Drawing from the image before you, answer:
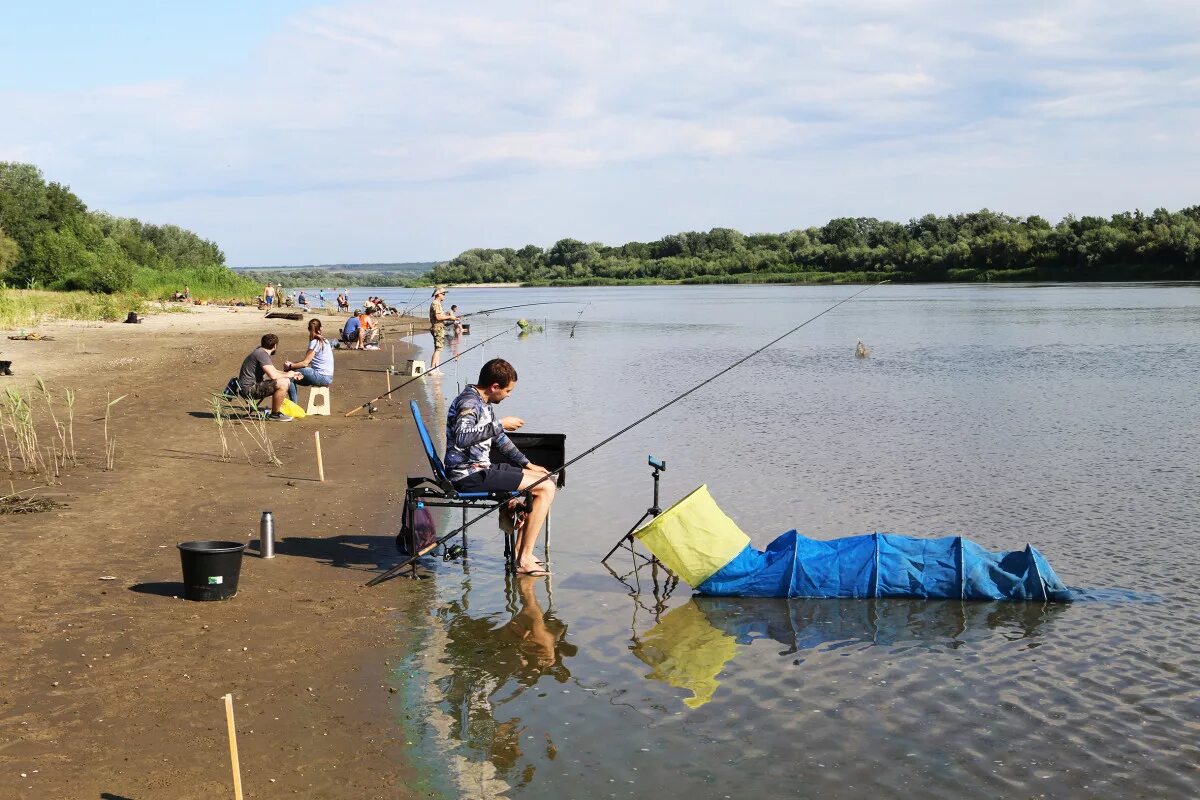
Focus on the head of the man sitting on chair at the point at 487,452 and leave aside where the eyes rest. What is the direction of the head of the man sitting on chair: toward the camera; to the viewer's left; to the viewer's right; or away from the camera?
to the viewer's right

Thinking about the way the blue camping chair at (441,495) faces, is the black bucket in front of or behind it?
behind

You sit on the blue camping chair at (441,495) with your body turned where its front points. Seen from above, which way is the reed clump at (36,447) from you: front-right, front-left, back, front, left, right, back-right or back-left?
back-left

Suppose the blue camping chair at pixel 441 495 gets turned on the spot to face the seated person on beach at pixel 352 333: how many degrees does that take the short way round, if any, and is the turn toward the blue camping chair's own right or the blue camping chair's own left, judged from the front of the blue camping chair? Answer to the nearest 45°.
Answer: approximately 90° to the blue camping chair's own left

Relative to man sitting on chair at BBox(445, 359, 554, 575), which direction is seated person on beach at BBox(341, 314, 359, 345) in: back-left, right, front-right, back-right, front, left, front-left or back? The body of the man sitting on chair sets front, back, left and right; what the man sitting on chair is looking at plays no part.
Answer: left

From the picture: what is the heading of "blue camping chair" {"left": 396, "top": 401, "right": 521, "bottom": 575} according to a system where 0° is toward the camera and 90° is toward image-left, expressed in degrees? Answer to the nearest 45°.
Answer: approximately 270°

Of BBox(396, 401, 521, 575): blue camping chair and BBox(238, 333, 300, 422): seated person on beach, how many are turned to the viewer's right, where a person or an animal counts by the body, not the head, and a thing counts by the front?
2

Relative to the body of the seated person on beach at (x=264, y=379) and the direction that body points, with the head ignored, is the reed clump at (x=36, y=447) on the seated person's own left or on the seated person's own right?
on the seated person's own right

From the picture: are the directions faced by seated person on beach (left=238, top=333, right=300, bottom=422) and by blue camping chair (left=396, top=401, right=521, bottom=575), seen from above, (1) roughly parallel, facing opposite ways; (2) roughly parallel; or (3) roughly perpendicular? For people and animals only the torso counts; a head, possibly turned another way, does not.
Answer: roughly parallel

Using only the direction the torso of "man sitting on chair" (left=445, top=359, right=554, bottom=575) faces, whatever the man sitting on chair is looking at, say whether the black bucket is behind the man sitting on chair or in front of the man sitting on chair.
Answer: behind

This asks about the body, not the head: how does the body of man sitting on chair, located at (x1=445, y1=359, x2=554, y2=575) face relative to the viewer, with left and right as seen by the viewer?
facing to the right of the viewer

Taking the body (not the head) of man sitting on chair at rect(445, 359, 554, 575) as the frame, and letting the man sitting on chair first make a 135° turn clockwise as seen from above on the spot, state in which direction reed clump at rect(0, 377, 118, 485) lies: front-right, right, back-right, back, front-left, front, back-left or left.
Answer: right

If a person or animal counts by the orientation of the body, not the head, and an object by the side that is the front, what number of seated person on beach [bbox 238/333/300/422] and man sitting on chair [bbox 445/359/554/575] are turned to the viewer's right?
2

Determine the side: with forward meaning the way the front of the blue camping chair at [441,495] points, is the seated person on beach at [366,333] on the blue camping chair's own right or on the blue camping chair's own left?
on the blue camping chair's own left

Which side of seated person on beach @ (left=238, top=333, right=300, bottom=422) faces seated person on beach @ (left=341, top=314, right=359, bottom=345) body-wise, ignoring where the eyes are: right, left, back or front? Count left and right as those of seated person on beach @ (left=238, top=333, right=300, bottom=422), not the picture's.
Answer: left

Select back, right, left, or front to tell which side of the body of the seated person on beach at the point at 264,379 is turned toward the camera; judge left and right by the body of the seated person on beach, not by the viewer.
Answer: right
